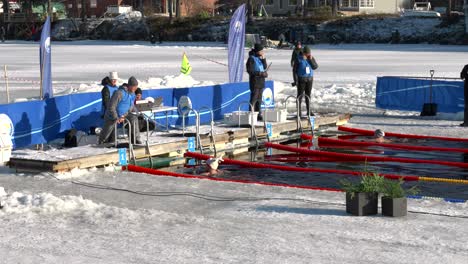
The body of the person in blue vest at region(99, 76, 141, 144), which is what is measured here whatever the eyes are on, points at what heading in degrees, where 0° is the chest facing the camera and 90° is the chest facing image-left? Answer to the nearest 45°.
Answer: approximately 315°

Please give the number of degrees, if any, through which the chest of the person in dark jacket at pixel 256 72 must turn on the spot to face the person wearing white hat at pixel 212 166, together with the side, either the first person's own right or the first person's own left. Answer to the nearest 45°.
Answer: approximately 45° to the first person's own right

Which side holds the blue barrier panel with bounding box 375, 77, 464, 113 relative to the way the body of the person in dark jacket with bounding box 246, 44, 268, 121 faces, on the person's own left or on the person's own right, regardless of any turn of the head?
on the person's own left

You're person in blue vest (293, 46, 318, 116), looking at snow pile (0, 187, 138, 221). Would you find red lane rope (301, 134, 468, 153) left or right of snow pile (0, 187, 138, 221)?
left

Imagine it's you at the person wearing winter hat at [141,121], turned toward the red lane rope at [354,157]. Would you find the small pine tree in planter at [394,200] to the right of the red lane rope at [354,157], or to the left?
right

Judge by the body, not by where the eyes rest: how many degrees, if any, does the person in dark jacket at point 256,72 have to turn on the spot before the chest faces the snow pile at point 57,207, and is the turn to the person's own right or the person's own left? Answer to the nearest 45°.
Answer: approximately 45° to the person's own right

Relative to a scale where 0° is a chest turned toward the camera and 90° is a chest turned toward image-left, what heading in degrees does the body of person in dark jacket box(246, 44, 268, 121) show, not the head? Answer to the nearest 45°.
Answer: approximately 315°

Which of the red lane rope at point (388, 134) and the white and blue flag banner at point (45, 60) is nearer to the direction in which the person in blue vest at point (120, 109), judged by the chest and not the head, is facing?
the red lane rope

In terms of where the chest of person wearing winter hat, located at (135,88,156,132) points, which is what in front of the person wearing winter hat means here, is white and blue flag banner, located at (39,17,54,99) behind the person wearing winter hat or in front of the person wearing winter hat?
behind
